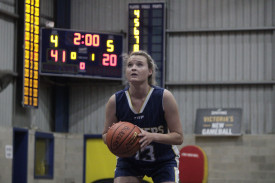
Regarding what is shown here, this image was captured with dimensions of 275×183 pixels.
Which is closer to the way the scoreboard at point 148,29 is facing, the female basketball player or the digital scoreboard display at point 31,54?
the female basketball player

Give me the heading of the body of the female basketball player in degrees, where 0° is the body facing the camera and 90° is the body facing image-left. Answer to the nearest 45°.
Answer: approximately 0°

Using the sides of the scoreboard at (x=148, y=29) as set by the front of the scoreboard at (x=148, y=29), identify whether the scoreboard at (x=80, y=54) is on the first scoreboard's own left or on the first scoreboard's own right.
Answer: on the first scoreboard's own right

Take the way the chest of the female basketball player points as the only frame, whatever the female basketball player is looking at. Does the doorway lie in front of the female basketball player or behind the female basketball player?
behind

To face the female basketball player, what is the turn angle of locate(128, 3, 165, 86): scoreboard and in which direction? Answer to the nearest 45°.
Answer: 0° — it already faces them

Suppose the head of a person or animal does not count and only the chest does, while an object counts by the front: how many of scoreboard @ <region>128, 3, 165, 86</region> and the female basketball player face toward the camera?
2
